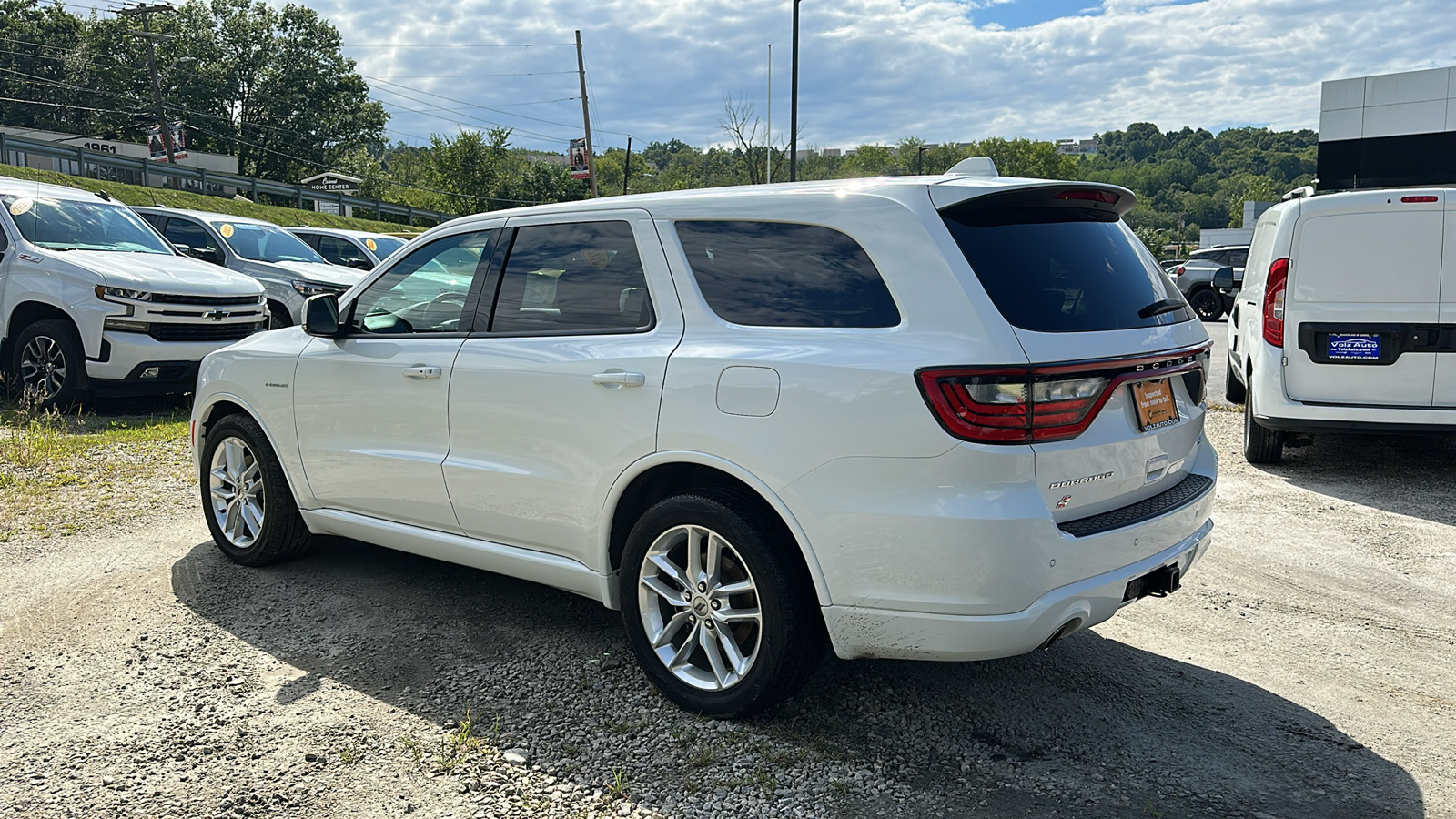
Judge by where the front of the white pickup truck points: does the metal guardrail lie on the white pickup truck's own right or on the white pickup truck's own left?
on the white pickup truck's own left

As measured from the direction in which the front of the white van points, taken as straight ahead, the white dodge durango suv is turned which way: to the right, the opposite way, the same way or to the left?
to the left

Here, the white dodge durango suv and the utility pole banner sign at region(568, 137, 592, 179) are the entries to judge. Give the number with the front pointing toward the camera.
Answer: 1

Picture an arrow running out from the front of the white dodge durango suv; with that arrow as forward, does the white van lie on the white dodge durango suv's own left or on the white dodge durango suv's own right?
on the white dodge durango suv's own right

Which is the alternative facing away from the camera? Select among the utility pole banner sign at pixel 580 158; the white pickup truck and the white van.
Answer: the white van

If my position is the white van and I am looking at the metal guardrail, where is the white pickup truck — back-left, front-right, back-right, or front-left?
front-left

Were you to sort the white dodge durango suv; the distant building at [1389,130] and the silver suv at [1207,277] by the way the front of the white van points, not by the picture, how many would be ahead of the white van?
2

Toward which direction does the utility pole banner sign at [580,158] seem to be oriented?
toward the camera

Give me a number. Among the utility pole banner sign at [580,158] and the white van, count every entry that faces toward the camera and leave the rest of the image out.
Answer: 1

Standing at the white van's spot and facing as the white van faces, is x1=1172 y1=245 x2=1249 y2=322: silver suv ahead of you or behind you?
ahead

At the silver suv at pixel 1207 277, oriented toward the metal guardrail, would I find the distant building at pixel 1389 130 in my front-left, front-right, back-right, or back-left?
back-right

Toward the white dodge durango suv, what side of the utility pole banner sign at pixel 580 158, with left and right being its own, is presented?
front

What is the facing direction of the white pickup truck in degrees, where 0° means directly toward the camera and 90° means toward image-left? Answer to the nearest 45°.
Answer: approximately 315°

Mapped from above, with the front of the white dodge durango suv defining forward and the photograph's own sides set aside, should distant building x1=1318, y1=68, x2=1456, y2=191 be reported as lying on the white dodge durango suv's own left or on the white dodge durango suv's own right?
on the white dodge durango suv's own right

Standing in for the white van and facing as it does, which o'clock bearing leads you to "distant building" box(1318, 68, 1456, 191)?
The distant building is roughly at 12 o'clock from the white van.

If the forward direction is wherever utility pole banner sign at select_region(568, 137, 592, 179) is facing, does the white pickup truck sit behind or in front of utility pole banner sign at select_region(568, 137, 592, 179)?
in front

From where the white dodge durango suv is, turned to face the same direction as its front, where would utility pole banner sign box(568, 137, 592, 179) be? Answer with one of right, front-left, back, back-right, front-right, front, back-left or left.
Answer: front-right

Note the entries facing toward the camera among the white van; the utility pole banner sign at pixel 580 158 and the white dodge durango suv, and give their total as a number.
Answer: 1

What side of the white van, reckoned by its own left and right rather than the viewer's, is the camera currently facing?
back

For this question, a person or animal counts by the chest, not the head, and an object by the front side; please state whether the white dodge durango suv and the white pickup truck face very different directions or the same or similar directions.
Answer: very different directions
